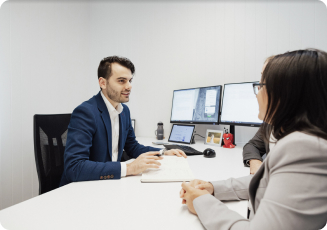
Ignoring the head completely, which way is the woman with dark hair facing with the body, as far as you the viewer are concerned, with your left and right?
facing away from the viewer and to the left of the viewer

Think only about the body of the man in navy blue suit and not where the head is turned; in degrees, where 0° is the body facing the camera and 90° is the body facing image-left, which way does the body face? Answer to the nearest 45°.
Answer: approximately 315°

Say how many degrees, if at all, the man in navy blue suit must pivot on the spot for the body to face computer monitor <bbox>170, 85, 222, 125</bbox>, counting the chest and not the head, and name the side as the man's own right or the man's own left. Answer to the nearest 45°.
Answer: approximately 90° to the man's own left

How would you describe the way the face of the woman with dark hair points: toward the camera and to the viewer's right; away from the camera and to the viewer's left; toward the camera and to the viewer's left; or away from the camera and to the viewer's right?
away from the camera and to the viewer's left

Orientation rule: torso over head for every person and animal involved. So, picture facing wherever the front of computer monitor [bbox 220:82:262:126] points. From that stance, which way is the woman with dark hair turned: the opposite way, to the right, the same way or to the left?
to the right

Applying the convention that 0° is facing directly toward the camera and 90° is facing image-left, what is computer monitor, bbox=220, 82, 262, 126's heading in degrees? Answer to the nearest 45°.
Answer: approximately 45°
